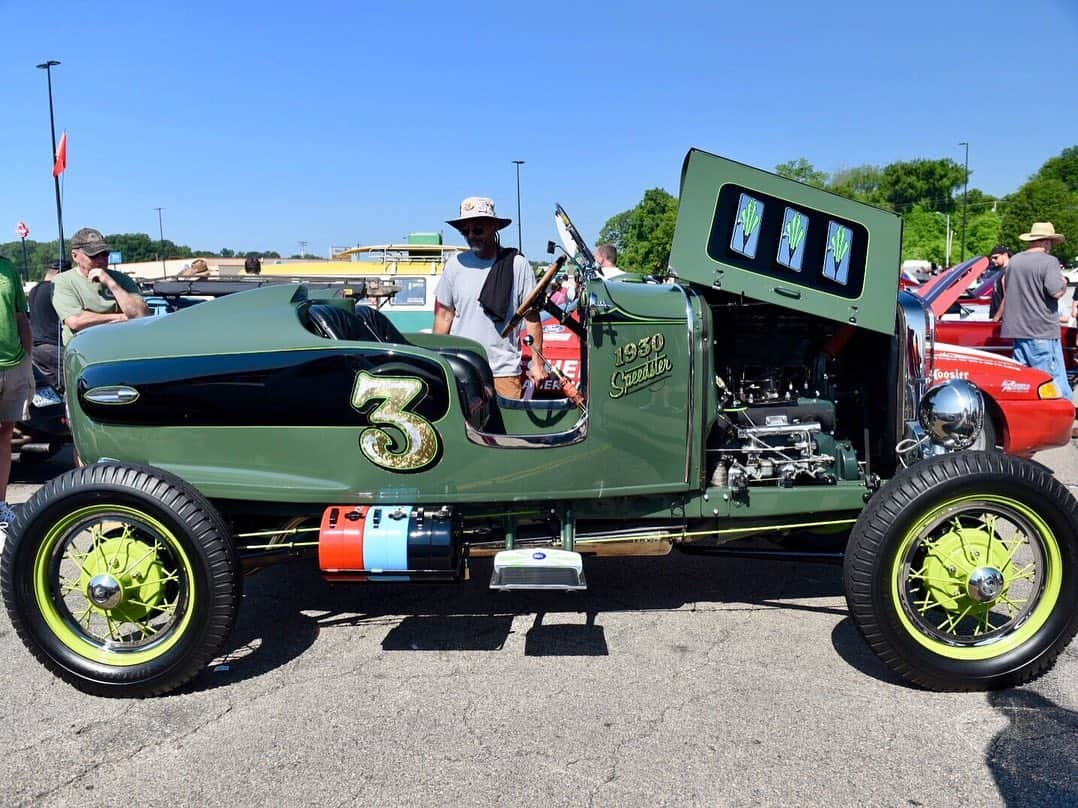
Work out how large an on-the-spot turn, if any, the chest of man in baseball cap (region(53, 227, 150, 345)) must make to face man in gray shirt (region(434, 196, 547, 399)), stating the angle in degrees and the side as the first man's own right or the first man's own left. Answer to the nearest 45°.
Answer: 0° — they already face them

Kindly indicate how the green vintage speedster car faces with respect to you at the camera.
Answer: facing to the right of the viewer

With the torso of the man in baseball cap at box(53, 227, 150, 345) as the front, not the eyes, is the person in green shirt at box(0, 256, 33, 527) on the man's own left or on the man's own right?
on the man's own right

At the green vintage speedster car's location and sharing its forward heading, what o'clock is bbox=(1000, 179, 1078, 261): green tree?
The green tree is roughly at 10 o'clock from the green vintage speedster car.

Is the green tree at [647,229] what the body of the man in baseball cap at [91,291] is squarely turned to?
no

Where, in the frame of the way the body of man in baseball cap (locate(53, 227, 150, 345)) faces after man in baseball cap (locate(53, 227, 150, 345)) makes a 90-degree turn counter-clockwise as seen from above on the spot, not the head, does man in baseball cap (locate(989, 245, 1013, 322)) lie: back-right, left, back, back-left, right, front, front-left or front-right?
front-right

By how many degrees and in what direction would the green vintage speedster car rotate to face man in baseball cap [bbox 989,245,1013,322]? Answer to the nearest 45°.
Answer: approximately 45° to its left

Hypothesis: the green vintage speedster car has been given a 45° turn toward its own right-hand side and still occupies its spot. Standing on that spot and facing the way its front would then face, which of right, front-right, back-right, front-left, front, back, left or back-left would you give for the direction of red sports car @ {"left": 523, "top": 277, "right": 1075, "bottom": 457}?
left

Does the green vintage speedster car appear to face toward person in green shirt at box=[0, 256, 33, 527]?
no

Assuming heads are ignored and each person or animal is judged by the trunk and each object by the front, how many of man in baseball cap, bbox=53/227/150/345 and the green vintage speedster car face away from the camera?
0
